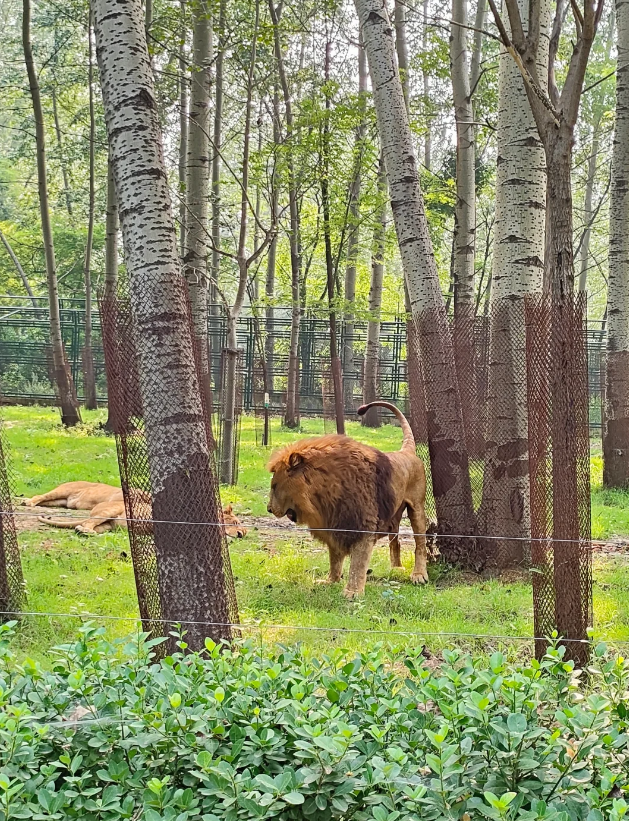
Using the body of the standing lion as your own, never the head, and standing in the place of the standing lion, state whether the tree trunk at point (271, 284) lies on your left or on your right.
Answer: on your right

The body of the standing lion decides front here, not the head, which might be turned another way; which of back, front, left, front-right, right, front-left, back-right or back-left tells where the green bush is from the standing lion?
front-left

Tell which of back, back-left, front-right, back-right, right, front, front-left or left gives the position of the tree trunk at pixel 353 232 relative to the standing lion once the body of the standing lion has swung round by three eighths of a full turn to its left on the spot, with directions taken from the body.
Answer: left

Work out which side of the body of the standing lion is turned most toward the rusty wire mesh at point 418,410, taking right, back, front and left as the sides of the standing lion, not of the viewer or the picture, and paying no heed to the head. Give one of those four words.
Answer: back

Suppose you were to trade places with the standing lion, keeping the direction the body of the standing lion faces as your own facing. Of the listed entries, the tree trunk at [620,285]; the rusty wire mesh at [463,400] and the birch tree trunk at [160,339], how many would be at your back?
2

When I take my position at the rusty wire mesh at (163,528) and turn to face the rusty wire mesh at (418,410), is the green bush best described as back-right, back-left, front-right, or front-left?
back-right

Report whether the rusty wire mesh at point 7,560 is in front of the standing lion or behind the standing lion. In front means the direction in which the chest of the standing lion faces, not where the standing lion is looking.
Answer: in front

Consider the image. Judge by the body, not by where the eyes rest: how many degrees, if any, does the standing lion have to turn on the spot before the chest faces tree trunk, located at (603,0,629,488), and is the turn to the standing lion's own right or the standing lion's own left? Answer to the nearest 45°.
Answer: approximately 180°

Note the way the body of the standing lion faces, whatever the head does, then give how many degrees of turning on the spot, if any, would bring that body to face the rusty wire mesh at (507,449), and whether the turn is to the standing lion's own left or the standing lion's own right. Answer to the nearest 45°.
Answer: approximately 135° to the standing lion's own left

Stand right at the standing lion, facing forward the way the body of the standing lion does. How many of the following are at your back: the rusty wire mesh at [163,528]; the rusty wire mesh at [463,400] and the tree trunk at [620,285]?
2

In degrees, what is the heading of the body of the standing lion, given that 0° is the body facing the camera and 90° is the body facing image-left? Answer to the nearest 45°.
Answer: approximately 45°

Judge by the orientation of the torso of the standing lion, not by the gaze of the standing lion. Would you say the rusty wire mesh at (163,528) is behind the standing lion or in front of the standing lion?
in front

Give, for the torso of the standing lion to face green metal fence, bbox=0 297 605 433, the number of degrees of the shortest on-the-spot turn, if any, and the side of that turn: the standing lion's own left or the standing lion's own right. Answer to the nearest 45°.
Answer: approximately 135° to the standing lion's own right

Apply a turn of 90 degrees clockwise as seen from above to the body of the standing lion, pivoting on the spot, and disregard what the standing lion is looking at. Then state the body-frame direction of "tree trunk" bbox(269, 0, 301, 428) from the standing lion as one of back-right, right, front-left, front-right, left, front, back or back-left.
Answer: front-right
